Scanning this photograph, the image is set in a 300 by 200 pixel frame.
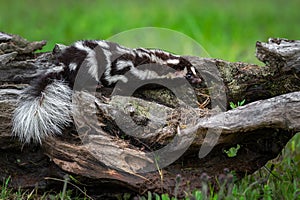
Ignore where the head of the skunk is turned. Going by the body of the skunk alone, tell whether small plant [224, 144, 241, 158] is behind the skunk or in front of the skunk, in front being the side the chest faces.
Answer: in front

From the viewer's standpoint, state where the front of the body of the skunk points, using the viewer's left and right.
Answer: facing to the right of the viewer
